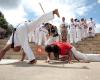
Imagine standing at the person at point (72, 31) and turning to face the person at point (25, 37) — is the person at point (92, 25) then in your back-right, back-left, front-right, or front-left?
back-left

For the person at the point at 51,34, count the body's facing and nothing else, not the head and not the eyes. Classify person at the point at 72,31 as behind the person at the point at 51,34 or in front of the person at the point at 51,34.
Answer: behind

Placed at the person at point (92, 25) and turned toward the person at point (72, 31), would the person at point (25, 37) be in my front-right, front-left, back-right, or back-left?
front-left

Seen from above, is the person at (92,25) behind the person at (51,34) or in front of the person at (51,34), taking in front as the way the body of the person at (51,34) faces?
behind

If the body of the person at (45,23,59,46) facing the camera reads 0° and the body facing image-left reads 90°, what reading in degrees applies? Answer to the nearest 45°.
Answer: approximately 45°
